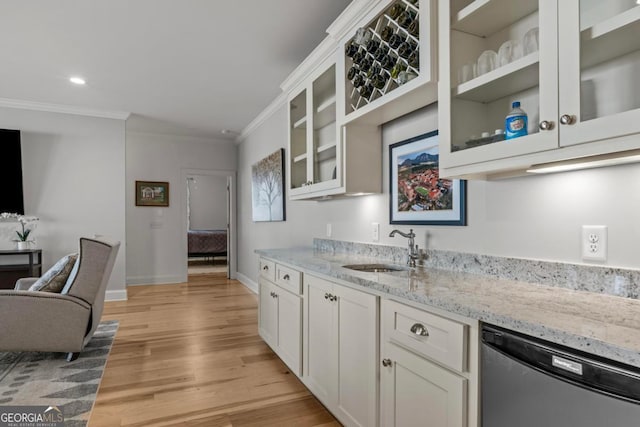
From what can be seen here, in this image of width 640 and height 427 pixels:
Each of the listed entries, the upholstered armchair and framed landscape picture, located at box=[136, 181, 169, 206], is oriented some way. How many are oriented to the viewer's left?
1

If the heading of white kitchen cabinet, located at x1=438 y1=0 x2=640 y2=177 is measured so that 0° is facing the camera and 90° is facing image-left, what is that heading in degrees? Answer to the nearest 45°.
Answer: approximately 45°

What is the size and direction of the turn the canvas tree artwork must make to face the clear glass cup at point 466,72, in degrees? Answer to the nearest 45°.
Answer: approximately 45° to its left

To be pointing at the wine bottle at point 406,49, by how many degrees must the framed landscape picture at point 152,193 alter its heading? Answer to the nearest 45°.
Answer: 0° — it already faces it

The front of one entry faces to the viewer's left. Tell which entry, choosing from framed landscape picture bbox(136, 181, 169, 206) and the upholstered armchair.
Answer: the upholstered armchair

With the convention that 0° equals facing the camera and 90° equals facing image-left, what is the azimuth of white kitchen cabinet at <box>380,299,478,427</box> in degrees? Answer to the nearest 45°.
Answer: approximately 45°
